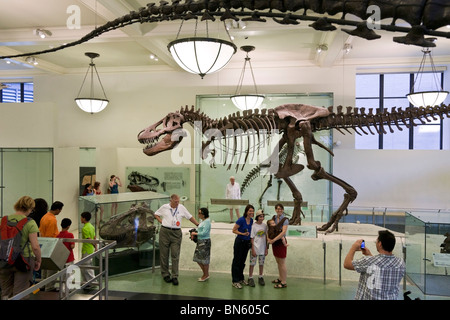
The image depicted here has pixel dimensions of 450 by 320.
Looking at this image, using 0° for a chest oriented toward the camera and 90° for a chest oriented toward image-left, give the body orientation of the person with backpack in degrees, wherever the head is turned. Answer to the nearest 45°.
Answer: approximately 225°

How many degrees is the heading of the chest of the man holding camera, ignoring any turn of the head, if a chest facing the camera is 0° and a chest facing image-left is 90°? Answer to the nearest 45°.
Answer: approximately 135°

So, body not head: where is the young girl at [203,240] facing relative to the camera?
to the viewer's left

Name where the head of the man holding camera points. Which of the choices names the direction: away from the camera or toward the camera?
away from the camera

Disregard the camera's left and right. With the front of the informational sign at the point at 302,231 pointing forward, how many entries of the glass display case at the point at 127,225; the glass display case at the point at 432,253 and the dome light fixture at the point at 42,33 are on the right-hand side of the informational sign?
2

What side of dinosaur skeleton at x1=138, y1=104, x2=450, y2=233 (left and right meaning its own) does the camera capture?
left

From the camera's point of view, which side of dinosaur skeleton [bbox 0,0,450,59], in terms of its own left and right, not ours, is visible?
right
